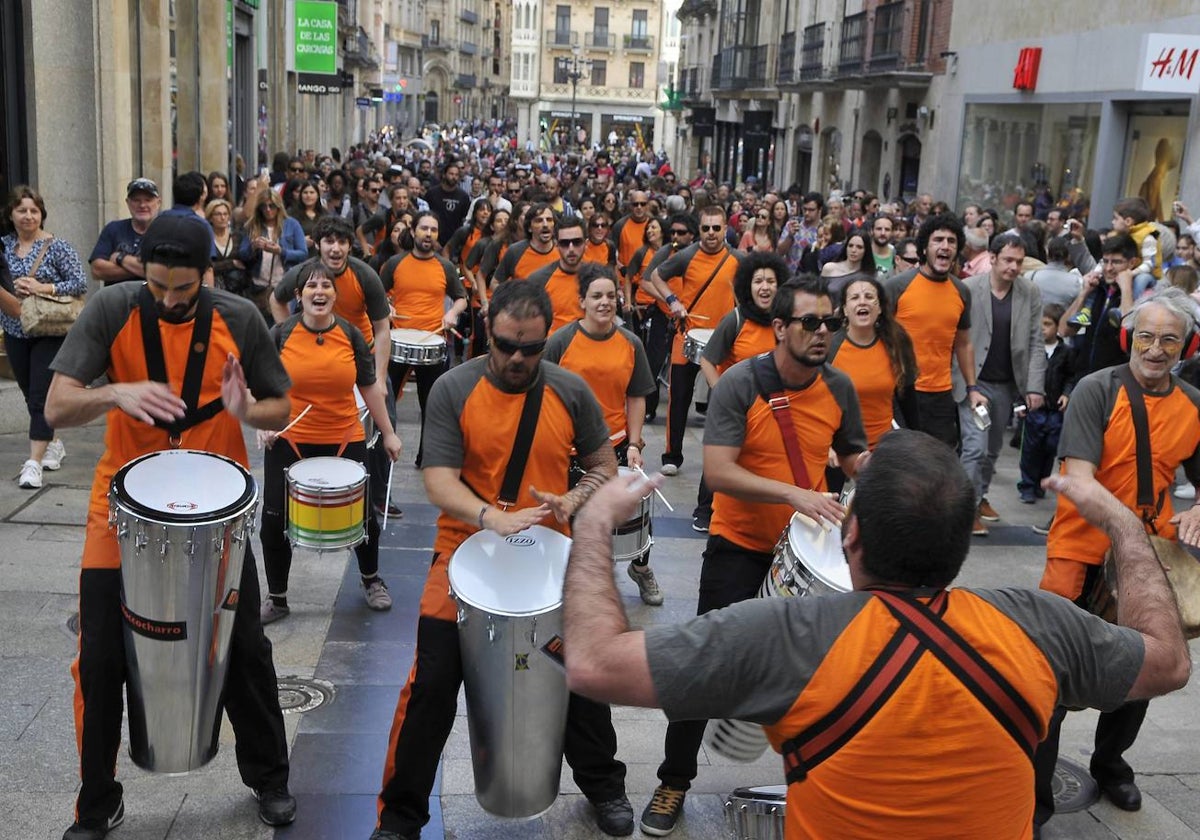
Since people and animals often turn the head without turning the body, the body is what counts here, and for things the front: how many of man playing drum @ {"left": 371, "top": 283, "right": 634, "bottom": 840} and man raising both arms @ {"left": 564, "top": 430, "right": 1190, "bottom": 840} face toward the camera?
1

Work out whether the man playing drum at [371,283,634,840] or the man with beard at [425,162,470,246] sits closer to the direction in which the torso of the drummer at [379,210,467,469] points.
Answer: the man playing drum

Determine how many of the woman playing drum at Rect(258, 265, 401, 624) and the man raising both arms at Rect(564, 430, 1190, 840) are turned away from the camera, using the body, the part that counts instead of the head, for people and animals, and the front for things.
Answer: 1

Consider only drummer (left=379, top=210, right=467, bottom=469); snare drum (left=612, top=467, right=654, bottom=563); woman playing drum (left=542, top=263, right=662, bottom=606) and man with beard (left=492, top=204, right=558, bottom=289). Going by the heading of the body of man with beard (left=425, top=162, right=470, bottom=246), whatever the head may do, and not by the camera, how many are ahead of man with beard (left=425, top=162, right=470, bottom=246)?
4

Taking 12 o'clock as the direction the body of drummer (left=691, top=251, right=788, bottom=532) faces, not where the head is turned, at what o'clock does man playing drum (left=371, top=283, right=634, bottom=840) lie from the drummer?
The man playing drum is roughly at 2 o'clock from the drummer.

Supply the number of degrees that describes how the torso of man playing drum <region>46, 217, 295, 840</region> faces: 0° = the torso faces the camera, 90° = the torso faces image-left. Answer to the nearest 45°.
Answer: approximately 0°

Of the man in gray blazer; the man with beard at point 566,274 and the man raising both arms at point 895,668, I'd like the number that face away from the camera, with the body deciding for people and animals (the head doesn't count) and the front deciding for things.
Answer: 1

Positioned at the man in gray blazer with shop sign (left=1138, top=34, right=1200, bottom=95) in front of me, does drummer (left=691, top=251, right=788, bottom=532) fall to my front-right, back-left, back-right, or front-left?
back-left

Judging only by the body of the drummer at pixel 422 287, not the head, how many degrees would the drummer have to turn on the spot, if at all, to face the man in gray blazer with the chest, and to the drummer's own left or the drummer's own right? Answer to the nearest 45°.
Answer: approximately 45° to the drummer's own left

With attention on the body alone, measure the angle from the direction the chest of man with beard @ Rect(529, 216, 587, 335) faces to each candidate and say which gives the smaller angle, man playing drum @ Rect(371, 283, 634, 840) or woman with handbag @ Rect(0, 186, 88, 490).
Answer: the man playing drum

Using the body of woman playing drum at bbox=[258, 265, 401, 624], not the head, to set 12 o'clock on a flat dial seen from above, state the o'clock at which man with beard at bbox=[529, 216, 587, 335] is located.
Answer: The man with beard is roughly at 7 o'clock from the woman playing drum.

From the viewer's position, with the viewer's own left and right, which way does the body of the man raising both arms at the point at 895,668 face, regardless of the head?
facing away from the viewer

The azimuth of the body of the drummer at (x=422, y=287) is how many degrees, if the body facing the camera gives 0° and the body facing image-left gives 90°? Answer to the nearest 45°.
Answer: approximately 0°

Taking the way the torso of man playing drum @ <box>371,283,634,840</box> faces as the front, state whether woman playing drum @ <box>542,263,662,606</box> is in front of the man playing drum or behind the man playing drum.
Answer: behind

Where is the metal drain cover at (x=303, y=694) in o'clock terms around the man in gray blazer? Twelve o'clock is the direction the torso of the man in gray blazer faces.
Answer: The metal drain cover is roughly at 1 o'clock from the man in gray blazer.
